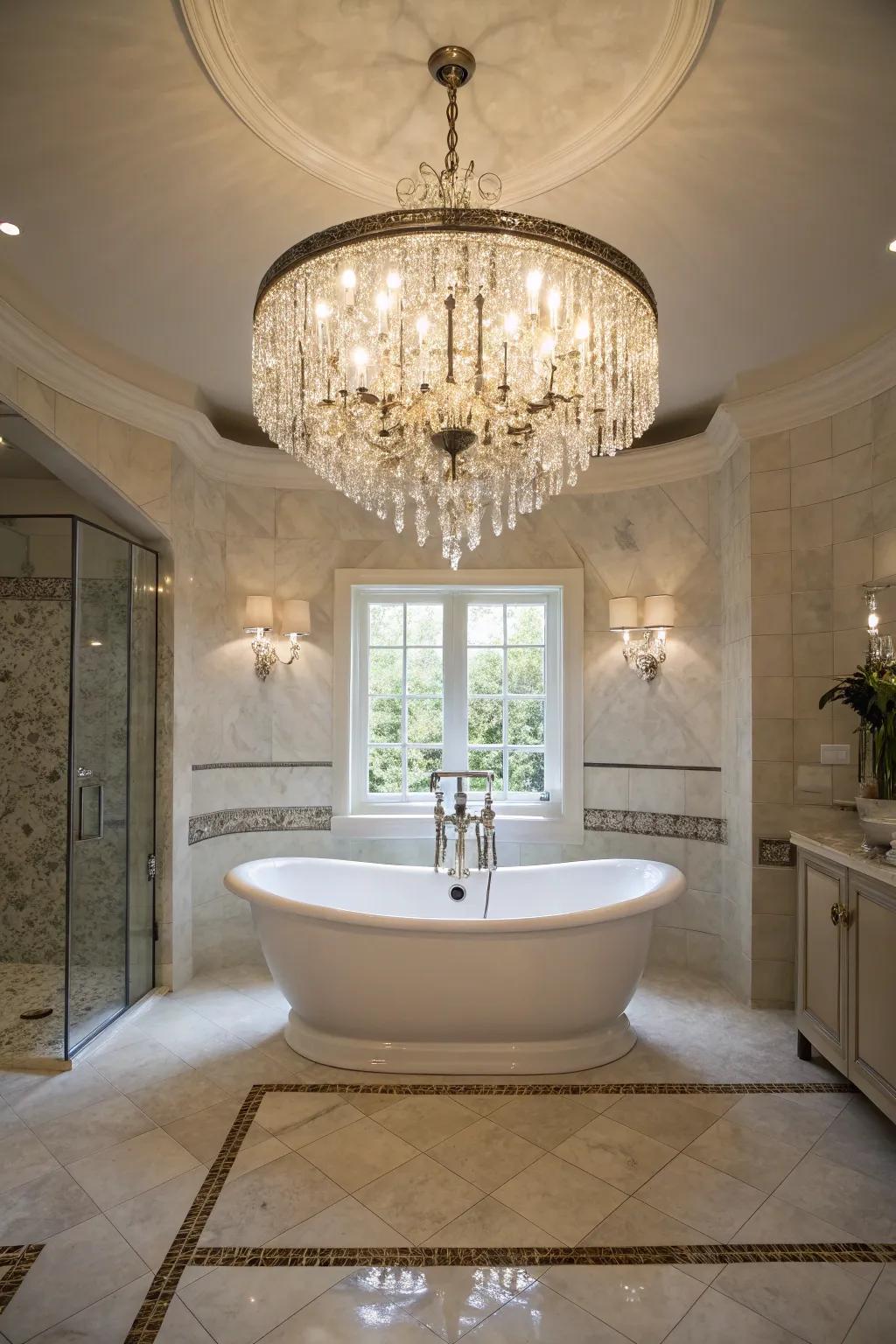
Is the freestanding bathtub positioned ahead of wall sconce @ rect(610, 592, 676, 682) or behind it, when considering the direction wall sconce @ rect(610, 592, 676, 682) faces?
ahead

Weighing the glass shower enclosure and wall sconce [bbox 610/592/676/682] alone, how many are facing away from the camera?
0

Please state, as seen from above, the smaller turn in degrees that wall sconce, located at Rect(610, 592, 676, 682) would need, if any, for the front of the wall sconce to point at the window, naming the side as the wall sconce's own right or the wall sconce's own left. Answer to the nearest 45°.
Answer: approximately 90° to the wall sconce's own right

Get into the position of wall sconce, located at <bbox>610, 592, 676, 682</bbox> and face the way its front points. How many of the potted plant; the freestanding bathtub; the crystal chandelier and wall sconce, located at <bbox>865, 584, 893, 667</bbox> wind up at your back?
0

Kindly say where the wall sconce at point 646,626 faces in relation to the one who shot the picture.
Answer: facing the viewer

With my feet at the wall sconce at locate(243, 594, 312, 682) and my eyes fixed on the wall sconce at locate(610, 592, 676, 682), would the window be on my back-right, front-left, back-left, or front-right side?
front-left

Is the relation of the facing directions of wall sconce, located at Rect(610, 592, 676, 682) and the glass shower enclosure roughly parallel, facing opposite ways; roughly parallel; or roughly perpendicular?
roughly perpendicular

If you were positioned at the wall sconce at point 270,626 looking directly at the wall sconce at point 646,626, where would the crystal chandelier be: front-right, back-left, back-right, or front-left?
front-right

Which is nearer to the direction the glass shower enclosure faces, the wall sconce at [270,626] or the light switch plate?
the light switch plate

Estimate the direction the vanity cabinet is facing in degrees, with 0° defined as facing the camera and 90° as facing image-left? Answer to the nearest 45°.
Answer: approximately 45°

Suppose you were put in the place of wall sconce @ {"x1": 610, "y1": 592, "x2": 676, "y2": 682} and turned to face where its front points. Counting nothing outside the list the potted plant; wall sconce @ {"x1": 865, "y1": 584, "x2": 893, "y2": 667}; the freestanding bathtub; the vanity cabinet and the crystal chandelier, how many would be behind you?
0

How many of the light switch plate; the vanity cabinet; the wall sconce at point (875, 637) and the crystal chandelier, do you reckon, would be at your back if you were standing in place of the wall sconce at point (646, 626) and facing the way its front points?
0

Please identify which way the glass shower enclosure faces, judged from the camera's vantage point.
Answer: facing the viewer and to the right of the viewer

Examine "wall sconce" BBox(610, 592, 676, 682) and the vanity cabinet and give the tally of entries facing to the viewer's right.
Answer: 0

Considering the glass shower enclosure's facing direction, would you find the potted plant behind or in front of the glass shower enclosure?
in front

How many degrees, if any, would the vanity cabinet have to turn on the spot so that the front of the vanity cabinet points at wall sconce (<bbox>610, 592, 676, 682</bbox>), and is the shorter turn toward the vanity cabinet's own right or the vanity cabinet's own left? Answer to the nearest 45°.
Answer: approximately 90° to the vanity cabinet's own right

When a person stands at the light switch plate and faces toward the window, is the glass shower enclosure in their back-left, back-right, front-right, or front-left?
front-left

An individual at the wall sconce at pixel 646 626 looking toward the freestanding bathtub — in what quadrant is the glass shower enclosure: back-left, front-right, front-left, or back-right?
front-right

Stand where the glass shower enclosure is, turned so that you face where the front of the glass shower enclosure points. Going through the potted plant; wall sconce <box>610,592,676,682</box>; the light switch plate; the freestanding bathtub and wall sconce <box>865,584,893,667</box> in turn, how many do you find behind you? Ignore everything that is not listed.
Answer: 0
